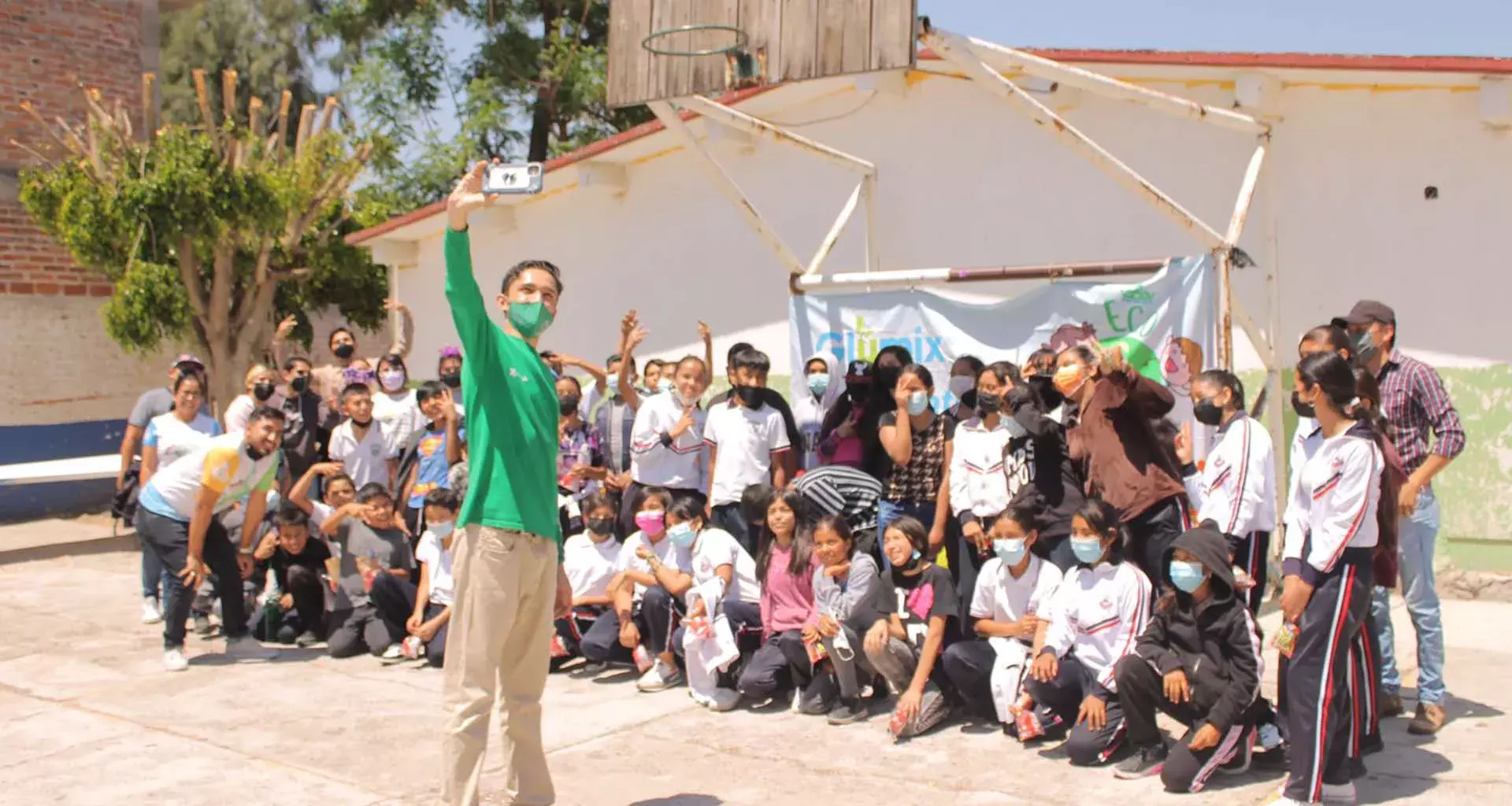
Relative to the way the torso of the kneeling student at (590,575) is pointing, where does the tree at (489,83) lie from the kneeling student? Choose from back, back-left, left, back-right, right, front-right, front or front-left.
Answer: back

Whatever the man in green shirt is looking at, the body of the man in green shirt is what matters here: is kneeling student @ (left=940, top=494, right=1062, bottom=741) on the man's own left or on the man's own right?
on the man's own left

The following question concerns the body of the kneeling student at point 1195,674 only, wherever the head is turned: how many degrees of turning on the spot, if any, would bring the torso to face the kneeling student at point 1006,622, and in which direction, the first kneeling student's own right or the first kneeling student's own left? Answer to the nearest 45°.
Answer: approximately 90° to the first kneeling student's own right

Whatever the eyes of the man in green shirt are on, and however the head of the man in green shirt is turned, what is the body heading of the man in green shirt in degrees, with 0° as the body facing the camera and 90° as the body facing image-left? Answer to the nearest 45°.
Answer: approximately 315°

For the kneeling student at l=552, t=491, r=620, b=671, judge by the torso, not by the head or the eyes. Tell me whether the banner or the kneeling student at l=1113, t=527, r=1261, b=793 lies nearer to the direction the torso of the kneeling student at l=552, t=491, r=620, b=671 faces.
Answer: the kneeling student

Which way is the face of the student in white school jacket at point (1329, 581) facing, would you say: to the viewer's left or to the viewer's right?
to the viewer's left

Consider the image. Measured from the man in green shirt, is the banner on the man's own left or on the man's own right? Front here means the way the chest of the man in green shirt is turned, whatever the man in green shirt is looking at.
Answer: on the man's own left

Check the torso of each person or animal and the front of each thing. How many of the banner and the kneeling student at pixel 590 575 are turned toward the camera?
2
